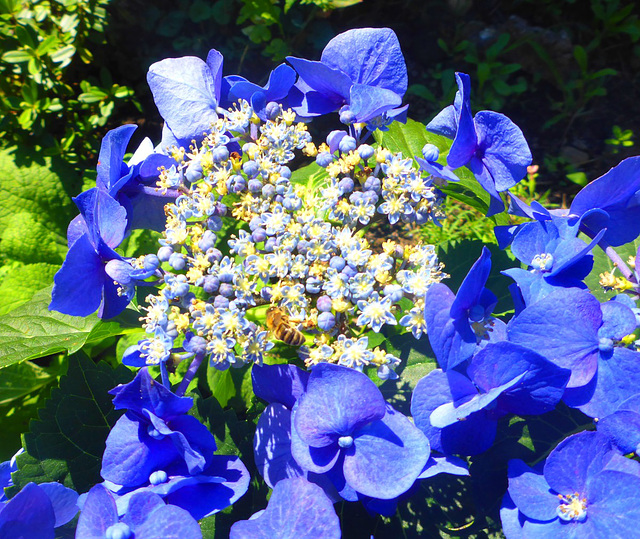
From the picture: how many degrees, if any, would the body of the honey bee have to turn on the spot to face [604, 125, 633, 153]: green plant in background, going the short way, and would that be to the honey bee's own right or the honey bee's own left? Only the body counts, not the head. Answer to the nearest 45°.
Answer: approximately 90° to the honey bee's own right

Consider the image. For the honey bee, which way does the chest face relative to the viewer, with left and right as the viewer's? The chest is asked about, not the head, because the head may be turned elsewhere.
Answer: facing away from the viewer and to the left of the viewer

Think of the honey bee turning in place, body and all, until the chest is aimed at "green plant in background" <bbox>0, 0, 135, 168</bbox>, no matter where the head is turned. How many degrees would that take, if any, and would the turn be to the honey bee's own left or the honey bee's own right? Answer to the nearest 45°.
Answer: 0° — it already faces it
